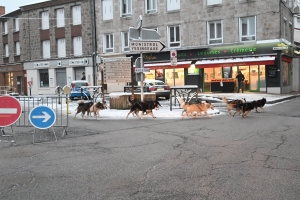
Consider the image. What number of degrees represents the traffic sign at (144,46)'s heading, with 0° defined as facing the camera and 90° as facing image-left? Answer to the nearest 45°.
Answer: approximately 0°

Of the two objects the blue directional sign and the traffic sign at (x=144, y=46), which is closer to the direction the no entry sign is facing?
the blue directional sign

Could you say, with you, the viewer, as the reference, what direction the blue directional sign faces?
facing the viewer

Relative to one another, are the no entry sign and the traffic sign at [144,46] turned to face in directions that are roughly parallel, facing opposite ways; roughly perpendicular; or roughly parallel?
roughly parallel

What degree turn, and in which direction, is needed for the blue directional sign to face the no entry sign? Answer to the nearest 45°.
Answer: approximately 90° to its right

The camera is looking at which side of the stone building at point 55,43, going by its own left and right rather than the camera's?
front

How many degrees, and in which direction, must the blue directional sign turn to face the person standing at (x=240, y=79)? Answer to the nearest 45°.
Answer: approximately 135° to its left

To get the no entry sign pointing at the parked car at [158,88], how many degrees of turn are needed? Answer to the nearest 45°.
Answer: approximately 135° to its left

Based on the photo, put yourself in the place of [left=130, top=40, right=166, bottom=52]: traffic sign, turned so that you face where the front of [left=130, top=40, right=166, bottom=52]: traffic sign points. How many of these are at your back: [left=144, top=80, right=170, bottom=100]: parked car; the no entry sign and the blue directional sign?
1

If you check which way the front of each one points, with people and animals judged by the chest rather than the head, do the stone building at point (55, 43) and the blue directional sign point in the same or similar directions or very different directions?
same or similar directions

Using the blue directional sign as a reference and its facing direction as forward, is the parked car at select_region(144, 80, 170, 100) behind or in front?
behind

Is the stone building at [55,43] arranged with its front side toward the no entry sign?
yes

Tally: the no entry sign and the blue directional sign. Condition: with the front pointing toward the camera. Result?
2

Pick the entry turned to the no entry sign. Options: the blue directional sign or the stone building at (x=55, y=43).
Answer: the stone building
